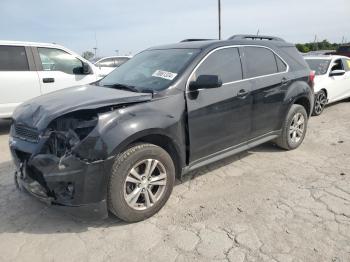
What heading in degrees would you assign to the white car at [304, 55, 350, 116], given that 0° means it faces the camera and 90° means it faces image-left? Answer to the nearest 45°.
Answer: approximately 45°

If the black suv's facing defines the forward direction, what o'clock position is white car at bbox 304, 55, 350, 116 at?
The white car is roughly at 6 o'clock from the black suv.

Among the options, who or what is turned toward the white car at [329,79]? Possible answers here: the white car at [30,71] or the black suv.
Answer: the white car at [30,71]

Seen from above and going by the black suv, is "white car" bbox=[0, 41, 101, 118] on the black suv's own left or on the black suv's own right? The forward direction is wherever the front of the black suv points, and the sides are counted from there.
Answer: on the black suv's own right

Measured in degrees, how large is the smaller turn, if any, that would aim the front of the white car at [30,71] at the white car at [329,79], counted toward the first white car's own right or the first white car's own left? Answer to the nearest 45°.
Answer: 0° — it already faces it

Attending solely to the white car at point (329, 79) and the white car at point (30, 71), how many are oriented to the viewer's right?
1

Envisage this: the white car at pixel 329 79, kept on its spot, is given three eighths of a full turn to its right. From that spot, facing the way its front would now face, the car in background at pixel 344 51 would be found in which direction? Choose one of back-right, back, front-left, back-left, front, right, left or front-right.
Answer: front

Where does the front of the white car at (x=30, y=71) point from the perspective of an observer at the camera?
facing to the right of the viewer

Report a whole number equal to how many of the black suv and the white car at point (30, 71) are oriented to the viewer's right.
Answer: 1

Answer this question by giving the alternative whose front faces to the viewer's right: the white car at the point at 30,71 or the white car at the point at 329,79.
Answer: the white car at the point at 30,71

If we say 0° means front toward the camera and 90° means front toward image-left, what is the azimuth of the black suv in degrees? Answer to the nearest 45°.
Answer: approximately 45°

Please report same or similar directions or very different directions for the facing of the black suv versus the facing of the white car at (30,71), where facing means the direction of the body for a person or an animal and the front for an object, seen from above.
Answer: very different directions

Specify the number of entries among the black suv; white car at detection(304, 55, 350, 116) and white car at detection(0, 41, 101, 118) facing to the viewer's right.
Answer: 1
